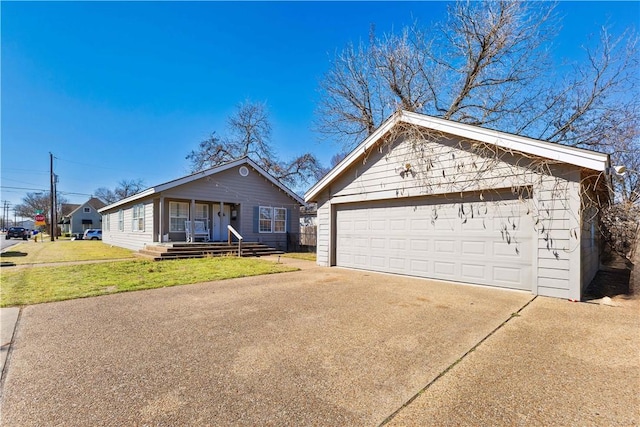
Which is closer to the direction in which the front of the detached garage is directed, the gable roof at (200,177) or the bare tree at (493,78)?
the gable roof

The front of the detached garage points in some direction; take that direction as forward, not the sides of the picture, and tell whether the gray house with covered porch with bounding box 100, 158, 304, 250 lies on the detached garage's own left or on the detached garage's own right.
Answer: on the detached garage's own right

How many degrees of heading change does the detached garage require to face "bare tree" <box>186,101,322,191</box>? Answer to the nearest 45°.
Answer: approximately 90° to its right

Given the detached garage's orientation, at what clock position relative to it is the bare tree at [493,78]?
The bare tree is roughly at 5 o'clock from the detached garage.

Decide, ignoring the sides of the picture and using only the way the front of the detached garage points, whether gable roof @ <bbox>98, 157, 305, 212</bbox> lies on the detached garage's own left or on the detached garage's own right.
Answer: on the detached garage's own right

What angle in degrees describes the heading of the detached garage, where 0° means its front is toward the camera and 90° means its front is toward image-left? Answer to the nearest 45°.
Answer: approximately 45°

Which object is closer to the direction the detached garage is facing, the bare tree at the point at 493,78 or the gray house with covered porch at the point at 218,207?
the gray house with covered porch
